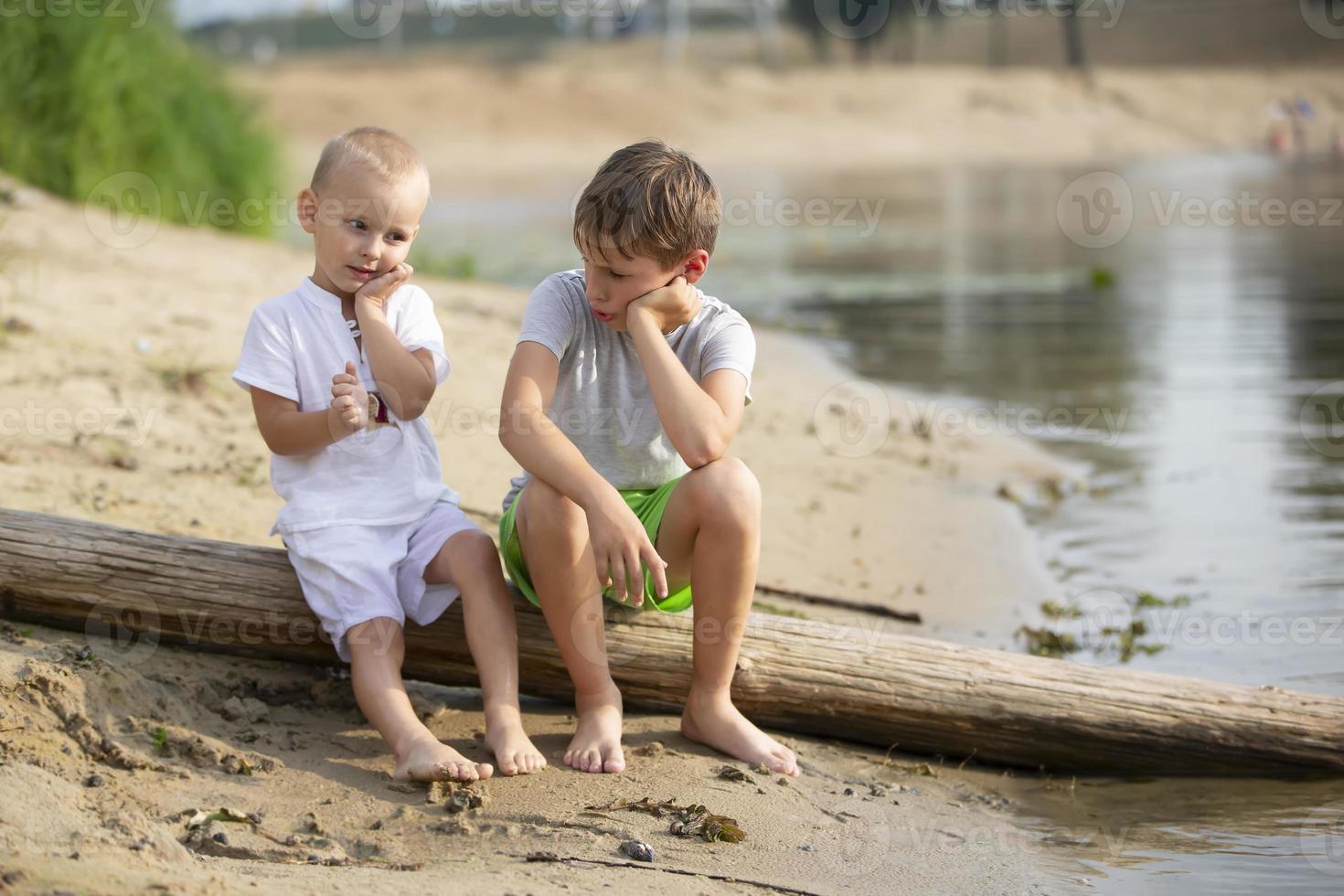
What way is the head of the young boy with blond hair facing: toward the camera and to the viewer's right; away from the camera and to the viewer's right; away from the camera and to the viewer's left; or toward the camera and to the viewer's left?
toward the camera and to the viewer's right

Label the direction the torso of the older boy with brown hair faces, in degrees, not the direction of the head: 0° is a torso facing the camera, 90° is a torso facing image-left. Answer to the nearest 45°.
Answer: approximately 0°
